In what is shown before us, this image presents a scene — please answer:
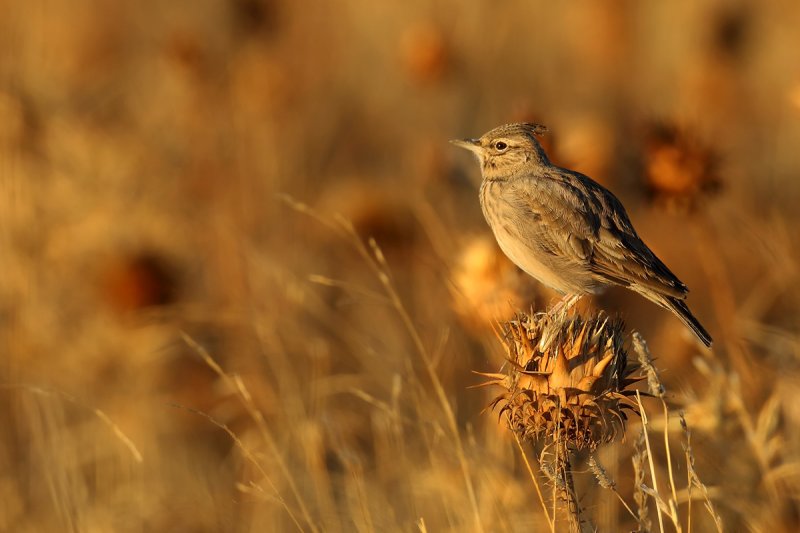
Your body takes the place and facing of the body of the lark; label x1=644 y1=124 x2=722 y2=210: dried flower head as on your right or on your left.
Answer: on your right

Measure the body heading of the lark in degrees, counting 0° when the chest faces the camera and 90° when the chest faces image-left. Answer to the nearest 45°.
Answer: approximately 90°
